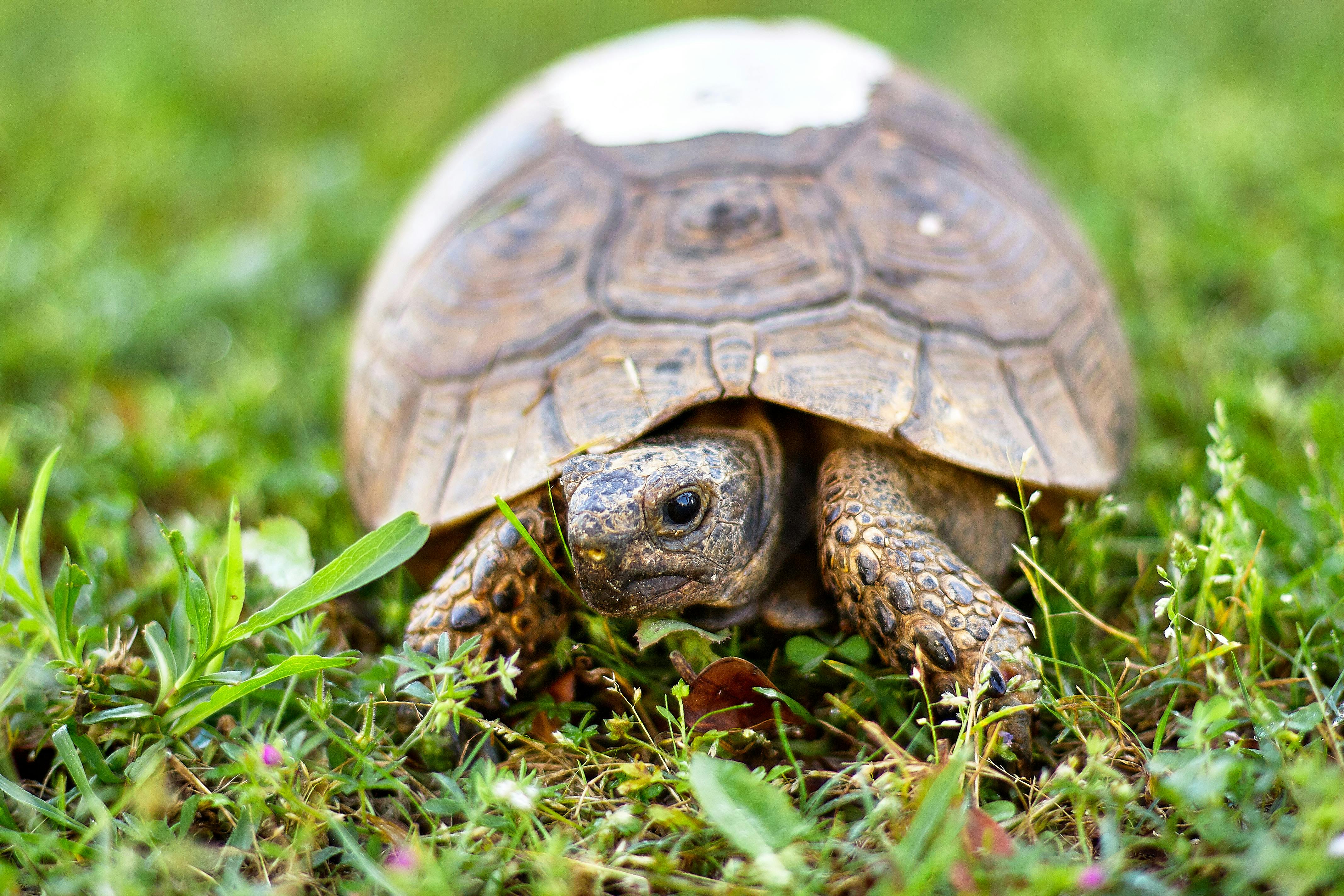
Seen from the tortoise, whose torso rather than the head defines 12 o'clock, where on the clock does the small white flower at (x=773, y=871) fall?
The small white flower is roughly at 12 o'clock from the tortoise.

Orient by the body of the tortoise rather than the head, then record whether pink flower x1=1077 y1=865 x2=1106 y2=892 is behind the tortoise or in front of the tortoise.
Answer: in front

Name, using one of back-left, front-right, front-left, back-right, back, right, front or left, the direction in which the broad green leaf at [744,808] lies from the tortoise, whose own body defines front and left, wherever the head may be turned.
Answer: front

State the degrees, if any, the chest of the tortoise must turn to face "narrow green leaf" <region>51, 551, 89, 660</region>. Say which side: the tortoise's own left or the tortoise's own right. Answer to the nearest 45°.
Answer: approximately 45° to the tortoise's own right

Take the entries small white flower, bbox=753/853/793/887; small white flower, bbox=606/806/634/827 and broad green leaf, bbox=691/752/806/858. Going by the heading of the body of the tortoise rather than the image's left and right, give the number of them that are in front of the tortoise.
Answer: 3

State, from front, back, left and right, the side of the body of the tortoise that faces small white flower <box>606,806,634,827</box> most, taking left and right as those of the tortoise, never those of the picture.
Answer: front

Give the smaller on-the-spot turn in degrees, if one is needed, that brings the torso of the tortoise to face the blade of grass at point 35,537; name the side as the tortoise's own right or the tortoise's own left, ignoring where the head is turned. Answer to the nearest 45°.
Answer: approximately 45° to the tortoise's own right

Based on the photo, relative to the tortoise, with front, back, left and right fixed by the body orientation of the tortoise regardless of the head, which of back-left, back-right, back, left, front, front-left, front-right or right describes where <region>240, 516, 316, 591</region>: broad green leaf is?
right

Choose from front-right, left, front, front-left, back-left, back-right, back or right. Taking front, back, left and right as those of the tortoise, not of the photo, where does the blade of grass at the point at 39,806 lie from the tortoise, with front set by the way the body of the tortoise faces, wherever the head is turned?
front-right

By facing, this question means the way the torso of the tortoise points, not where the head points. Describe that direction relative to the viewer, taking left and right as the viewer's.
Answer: facing the viewer
